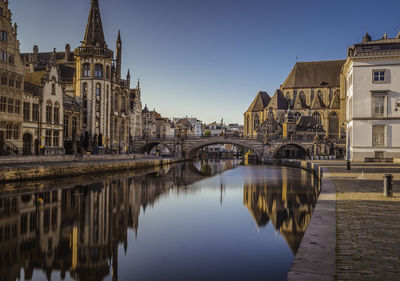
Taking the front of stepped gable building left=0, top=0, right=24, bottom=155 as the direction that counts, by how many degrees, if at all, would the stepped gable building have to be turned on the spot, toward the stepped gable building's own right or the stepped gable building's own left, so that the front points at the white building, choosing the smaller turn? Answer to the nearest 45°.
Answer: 0° — it already faces it

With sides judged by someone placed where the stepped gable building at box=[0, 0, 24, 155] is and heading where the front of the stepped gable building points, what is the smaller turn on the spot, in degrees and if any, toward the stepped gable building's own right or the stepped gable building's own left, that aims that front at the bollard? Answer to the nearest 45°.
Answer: approximately 45° to the stepped gable building's own right

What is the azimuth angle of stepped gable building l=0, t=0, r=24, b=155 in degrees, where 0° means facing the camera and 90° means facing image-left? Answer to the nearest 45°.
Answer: approximately 315°

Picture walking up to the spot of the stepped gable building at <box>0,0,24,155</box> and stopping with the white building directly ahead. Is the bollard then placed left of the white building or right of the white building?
right
